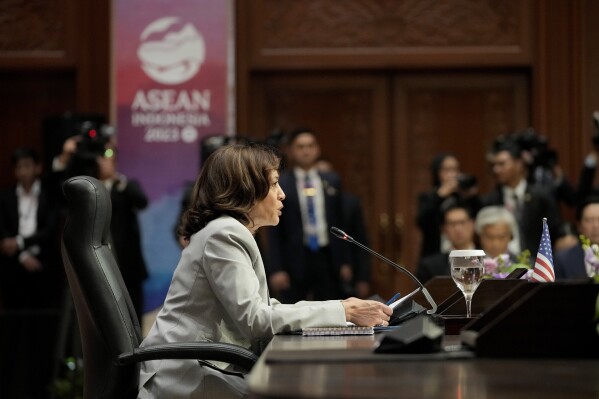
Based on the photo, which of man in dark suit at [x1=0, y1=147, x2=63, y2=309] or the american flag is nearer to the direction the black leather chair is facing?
the american flag

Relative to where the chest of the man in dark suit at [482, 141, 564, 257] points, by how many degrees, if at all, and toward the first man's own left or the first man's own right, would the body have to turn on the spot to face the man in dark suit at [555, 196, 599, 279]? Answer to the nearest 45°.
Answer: approximately 45° to the first man's own left

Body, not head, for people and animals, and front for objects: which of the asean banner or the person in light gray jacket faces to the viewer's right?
the person in light gray jacket

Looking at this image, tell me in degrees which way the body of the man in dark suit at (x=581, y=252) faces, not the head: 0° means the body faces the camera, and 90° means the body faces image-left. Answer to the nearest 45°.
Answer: approximately 0°

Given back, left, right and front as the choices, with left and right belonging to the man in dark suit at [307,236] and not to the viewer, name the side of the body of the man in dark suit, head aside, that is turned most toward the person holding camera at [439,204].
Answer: left

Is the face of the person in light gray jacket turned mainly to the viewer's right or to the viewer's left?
to the viewer's right

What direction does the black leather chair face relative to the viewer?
to the viewer's right
